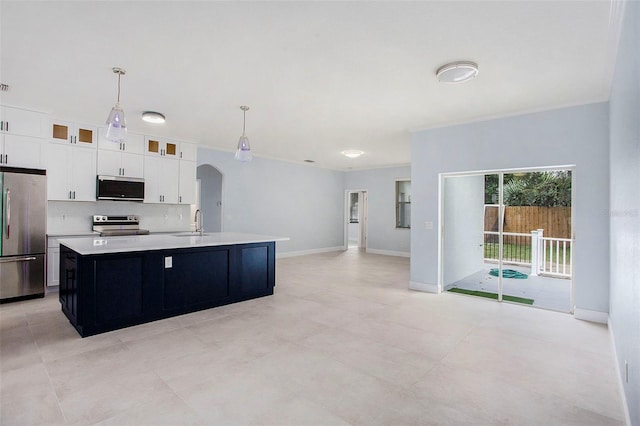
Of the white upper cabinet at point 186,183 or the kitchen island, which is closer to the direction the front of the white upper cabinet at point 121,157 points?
the kitchen island

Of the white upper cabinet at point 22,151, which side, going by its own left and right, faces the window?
left

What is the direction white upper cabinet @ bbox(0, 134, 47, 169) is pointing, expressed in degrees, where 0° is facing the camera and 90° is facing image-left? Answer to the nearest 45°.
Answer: approximately 0°

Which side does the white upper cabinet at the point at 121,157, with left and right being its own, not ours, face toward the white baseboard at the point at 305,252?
left

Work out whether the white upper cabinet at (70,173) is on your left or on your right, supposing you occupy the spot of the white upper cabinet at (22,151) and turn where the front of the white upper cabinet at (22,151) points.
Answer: on your left

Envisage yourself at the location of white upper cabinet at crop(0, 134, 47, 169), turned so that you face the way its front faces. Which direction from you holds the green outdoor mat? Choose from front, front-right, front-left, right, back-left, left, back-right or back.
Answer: front-left

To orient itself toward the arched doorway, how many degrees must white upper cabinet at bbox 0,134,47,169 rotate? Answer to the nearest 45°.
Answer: approximately 135° to its left

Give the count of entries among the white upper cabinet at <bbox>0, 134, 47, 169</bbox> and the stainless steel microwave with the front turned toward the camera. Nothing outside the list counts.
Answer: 2

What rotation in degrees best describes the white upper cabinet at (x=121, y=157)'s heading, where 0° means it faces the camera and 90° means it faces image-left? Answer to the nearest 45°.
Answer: approximately 0°

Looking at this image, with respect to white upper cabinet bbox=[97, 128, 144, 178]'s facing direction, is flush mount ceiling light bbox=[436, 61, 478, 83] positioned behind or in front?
in front

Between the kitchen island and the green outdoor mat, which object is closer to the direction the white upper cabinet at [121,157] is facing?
the kitchen island
